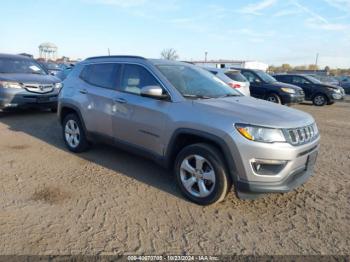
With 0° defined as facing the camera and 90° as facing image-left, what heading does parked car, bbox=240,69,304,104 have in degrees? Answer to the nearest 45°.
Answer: approximately 315°

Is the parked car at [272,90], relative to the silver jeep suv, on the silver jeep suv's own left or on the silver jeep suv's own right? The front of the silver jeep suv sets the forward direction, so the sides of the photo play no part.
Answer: on the silver jeep suv's own left

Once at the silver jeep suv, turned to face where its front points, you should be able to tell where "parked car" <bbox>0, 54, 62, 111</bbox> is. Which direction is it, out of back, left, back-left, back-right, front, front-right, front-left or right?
back

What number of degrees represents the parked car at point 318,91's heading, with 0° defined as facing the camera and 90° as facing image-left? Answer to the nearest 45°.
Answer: approximately 315°

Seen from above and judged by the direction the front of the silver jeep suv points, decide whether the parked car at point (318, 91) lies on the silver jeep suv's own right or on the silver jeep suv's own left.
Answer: on the silver jeep suv's own left

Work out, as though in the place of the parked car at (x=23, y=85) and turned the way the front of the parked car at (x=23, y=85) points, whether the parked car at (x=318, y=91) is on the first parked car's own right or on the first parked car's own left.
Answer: on the first parked car's own left
